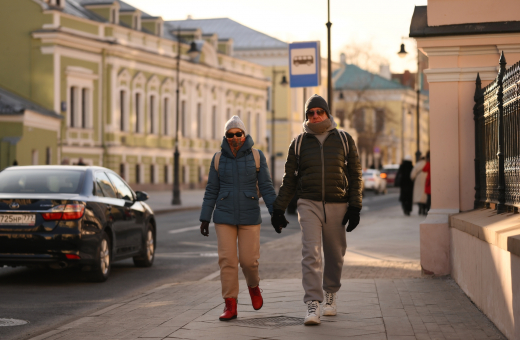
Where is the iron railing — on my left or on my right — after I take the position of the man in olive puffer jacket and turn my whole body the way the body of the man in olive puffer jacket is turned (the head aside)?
on my left

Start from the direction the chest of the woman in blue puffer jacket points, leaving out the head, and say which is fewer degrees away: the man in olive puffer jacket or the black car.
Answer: the man in olive puffer jacket

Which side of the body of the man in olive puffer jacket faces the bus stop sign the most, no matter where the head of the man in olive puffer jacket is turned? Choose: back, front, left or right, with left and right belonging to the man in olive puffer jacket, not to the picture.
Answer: back

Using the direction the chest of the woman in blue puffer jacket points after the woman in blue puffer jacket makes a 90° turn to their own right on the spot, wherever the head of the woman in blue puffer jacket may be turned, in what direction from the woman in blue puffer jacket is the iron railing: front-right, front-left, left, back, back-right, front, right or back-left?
back

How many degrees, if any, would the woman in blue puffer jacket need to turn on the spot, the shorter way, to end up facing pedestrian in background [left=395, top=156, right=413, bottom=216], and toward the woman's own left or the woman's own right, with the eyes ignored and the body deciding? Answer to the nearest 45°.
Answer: approximately 180°

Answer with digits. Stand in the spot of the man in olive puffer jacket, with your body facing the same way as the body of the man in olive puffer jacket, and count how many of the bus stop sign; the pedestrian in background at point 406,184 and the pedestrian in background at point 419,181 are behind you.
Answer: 3

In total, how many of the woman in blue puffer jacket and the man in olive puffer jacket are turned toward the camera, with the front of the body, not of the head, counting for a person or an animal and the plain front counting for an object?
2

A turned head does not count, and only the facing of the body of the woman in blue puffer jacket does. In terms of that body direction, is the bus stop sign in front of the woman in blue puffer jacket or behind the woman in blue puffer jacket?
behind
